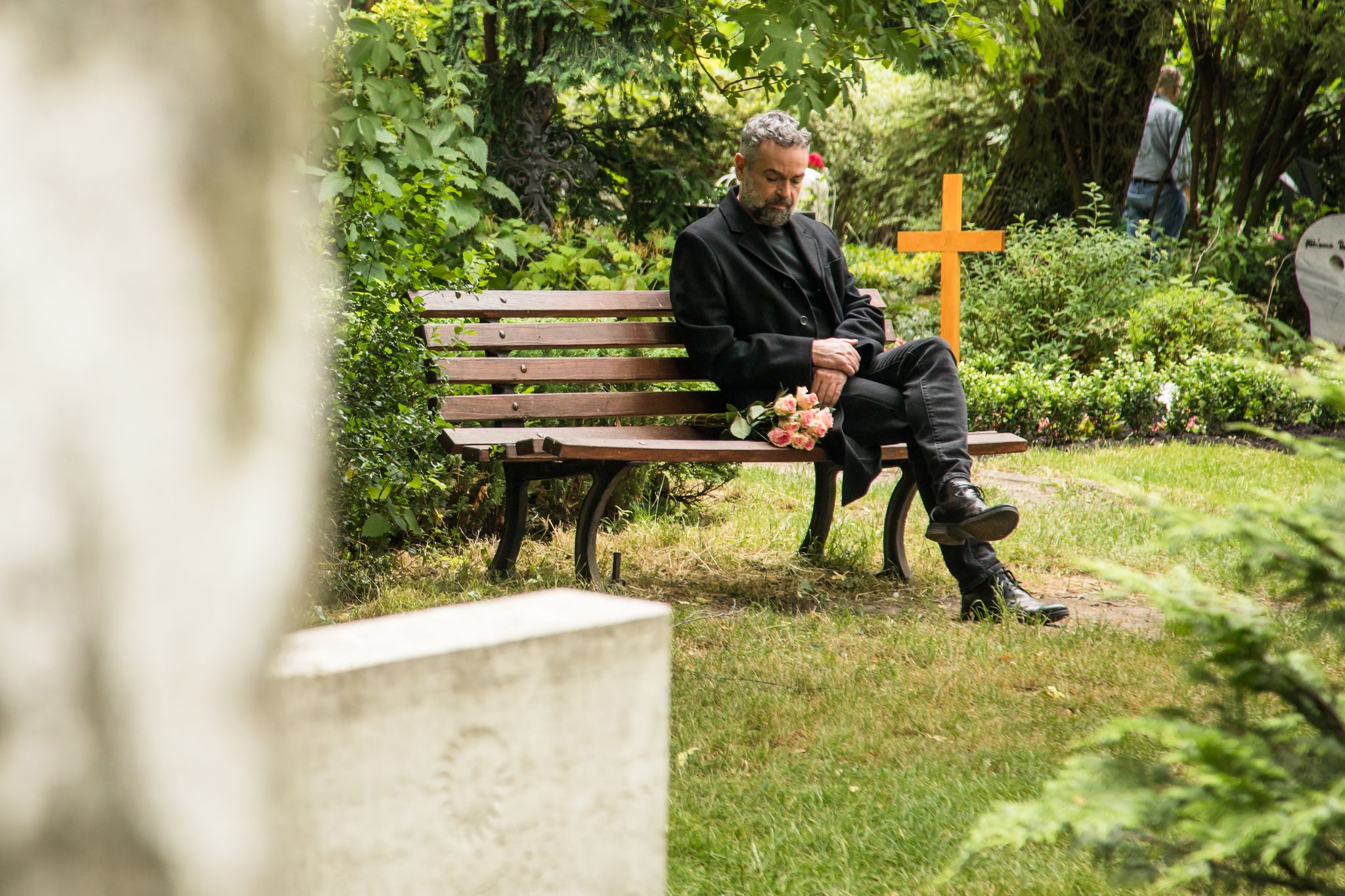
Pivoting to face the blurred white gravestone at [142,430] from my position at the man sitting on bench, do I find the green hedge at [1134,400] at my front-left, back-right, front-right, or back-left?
back-left

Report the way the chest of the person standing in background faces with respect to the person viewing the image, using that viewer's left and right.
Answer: facing away from the viewer and to the right of the viewer

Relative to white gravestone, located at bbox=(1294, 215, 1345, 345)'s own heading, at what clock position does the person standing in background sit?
The person standing in background is roughly at 4 o'clock from the white gravestone.

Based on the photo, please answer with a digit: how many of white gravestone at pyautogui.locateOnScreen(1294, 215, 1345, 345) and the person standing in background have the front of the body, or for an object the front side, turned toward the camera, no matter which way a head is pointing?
1

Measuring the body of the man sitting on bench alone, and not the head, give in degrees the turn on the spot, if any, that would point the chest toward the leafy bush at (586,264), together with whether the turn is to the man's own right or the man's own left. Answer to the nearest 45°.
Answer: approximately 180°

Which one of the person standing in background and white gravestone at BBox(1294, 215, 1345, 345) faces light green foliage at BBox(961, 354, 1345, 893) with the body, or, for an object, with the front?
the white gravestone

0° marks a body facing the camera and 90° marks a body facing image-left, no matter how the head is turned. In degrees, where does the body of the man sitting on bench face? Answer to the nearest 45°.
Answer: approximately 315°

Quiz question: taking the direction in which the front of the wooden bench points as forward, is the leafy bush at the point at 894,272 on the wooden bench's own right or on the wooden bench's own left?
on the wooden bench's own left

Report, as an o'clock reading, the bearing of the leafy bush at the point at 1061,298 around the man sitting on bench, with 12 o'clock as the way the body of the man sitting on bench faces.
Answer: The leafy bush is roughly at 8 o'clock from the man sitting on bench.

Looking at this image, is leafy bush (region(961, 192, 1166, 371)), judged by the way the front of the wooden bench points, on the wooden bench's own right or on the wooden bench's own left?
on the wooden bench's own left
